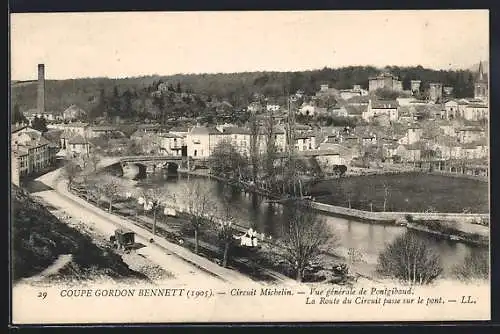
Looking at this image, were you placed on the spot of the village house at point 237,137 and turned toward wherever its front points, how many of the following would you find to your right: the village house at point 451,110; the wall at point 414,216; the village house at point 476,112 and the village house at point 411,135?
0

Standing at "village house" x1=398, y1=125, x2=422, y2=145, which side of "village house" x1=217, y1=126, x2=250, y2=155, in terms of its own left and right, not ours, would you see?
left

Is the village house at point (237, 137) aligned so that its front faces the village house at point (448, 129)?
no

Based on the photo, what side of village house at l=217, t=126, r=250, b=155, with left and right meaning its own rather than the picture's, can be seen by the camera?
front

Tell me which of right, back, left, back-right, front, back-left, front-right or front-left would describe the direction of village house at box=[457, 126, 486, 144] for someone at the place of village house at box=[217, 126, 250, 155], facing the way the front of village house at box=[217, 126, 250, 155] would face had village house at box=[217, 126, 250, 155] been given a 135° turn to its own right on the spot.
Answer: back-right
